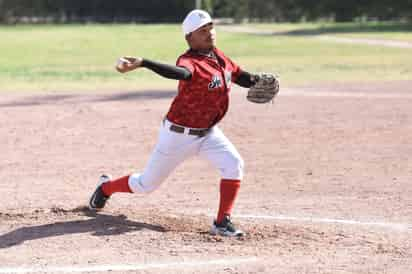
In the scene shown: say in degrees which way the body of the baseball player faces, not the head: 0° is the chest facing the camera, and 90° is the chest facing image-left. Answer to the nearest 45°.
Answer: approximately 315°
